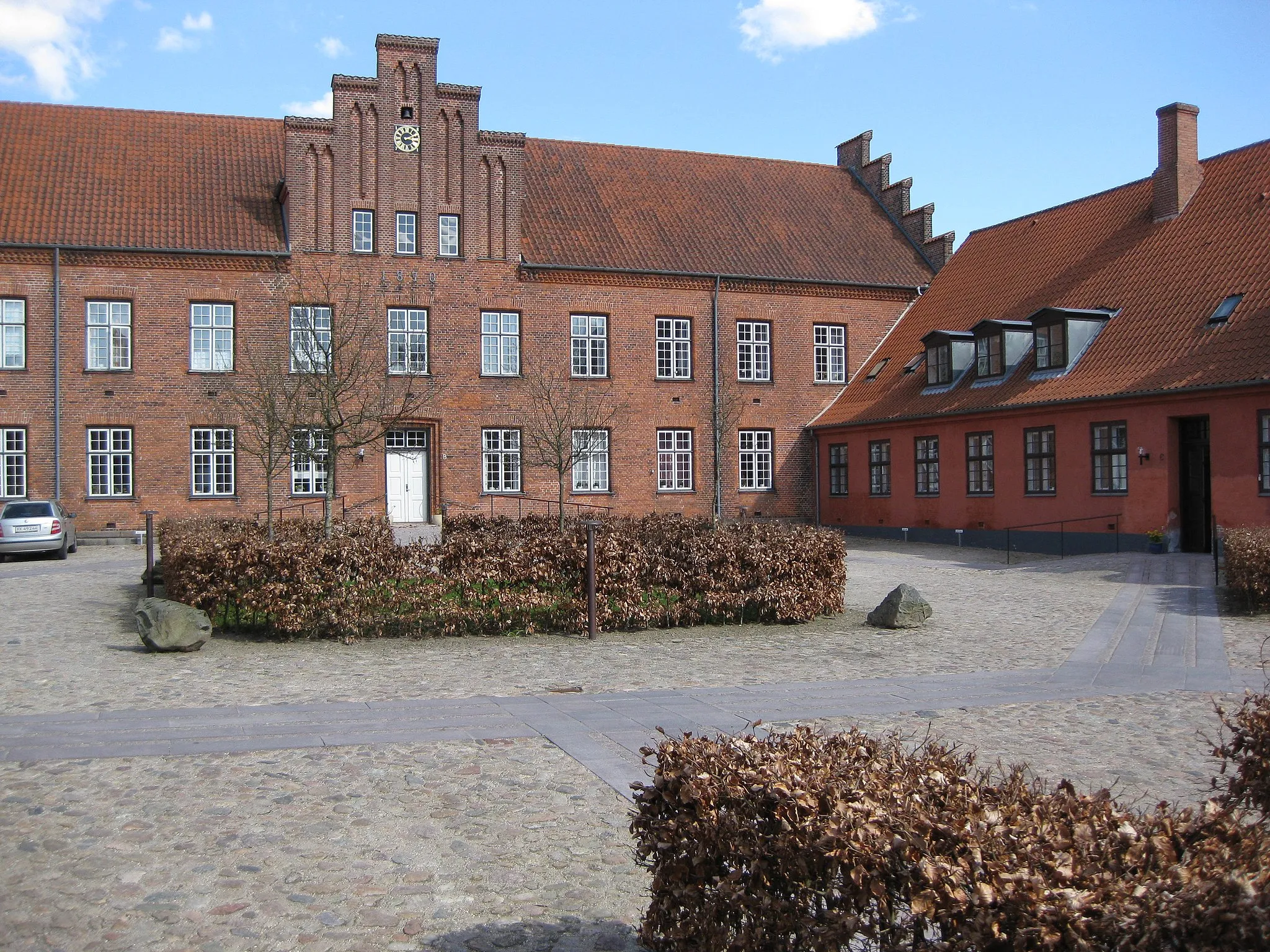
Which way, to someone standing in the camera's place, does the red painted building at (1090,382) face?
facing the viewer and to the left of the viewer

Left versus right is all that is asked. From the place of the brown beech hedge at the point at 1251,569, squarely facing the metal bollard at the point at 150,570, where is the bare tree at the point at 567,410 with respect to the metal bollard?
right

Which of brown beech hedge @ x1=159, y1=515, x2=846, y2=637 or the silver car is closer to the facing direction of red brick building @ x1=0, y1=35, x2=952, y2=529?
the brown beech hedge

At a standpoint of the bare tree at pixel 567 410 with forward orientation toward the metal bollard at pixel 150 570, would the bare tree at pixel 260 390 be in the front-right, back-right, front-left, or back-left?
front-right

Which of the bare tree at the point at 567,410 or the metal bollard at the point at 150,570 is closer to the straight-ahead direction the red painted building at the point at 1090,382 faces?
the metal bollard

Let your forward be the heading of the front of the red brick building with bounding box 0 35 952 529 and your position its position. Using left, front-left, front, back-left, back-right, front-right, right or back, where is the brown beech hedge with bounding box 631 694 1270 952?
front

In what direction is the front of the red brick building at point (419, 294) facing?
toward the camera

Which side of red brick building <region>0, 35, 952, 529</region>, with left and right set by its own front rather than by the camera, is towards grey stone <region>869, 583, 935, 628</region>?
front

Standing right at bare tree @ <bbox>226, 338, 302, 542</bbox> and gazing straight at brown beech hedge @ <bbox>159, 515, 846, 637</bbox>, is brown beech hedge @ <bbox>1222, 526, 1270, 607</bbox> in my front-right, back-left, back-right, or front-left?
front-left

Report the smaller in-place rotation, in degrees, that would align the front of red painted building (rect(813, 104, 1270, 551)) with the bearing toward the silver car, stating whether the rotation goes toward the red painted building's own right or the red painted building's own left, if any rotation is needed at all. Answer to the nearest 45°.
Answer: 0° — it already faces it

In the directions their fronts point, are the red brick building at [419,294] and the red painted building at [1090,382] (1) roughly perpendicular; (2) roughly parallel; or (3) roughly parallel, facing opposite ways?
roughly perpendicular

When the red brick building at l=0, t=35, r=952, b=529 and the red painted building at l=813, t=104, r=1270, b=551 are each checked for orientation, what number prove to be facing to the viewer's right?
0

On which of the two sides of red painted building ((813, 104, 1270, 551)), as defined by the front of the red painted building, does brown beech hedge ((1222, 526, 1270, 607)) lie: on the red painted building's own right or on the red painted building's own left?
on the red painted building's own left
